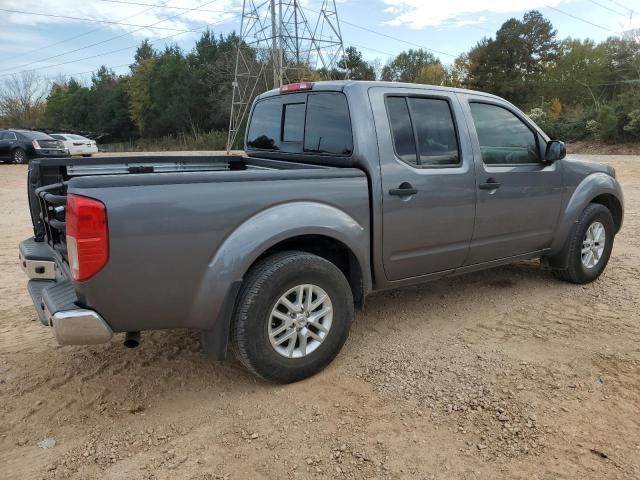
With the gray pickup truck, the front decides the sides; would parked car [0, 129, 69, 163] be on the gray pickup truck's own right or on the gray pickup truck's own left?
on the gray pickup truck's own left

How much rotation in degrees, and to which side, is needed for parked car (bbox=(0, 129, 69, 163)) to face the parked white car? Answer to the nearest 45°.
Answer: approximately 135° to its right

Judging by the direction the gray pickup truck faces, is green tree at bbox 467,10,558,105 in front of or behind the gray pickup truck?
in front

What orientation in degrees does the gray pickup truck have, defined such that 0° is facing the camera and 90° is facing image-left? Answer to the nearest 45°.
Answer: approximately 225°

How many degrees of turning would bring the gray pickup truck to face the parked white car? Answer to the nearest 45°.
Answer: approximately 90° to its left

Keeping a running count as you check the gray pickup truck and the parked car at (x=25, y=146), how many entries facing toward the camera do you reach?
0

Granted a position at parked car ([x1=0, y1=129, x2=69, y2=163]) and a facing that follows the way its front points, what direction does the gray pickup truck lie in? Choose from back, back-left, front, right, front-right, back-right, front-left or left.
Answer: back-left

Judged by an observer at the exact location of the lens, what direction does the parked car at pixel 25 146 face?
facing away from the viewer and to the left of the viewer
